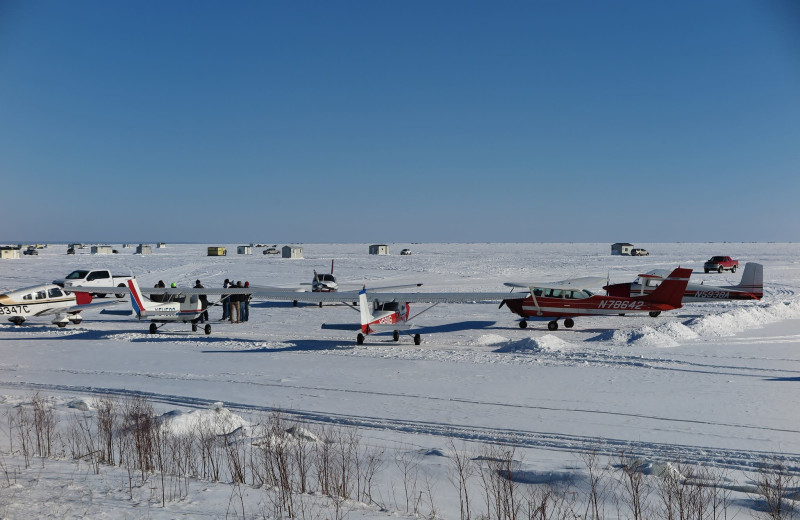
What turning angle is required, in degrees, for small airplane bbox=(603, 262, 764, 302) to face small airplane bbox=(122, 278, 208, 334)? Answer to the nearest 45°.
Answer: approximately 45° to its left

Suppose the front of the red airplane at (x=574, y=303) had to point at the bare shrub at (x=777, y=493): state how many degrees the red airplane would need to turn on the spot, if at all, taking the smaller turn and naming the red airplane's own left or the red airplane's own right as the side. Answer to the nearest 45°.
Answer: approximately 90° to the red airplane's own left

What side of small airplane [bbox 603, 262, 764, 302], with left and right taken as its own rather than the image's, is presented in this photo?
left

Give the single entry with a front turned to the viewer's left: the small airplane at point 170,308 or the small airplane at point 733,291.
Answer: the small airplane at point 733,291

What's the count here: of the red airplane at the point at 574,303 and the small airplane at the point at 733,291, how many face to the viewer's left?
2

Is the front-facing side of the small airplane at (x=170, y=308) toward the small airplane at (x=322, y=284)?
yes

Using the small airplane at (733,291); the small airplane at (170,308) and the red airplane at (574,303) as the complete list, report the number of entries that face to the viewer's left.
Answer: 2

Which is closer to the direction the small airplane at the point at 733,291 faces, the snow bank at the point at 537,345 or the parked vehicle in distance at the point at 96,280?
the parked vehicle in distance

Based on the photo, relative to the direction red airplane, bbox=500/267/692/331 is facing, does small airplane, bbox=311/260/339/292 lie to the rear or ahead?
ahead

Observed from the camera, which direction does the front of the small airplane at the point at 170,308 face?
facing away from the viewer and to the right of the viewer

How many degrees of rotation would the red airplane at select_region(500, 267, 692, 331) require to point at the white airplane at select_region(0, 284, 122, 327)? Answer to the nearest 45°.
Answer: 0° — it already faces it

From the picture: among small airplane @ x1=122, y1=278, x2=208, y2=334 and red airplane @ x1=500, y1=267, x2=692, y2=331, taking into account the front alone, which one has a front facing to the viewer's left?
the red airplane

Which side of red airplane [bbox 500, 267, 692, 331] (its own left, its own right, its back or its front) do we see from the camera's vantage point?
left

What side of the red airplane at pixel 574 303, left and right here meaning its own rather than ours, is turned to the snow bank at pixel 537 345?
left

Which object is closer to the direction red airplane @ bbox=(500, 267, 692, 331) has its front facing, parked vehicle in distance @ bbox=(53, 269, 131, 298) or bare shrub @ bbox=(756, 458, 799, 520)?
the parked vehicle in distance

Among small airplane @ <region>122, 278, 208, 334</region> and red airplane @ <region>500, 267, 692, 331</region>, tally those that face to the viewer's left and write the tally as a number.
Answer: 1
